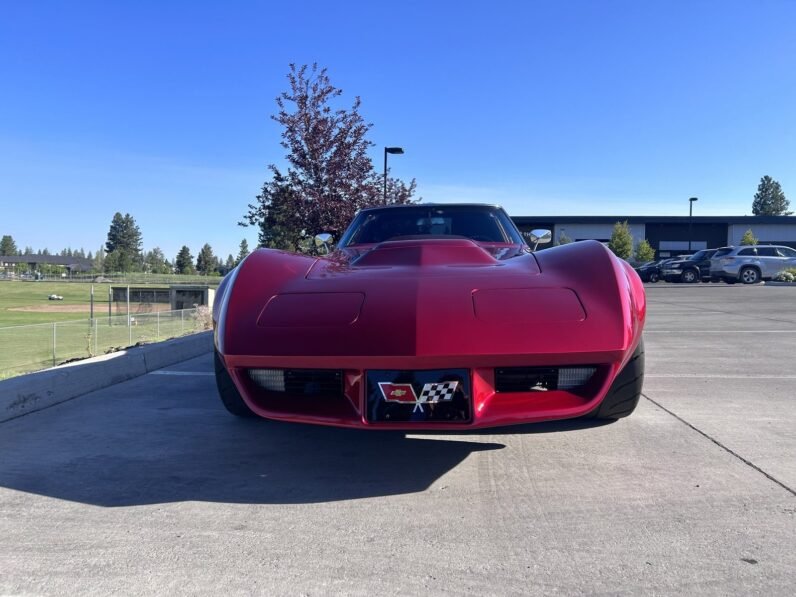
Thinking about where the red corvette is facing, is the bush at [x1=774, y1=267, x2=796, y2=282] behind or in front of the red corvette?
behind

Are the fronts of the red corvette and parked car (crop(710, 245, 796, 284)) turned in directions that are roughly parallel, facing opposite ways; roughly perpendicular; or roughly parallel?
roughly perpendicular

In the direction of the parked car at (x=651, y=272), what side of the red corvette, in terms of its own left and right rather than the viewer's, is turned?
back

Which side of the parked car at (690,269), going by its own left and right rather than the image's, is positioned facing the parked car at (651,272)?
right

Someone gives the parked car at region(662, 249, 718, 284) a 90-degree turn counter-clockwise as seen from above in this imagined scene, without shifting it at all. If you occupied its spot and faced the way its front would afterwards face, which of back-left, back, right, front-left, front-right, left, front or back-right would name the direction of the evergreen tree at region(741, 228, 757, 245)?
back-left
